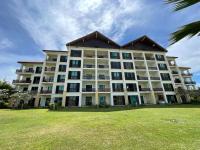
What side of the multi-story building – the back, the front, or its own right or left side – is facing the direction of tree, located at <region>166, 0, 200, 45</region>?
front

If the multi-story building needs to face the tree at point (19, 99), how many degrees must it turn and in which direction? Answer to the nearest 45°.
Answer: approximately 90° to its right

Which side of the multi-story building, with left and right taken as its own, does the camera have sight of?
front

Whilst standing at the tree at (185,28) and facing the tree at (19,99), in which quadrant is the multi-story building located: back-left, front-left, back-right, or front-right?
front-right

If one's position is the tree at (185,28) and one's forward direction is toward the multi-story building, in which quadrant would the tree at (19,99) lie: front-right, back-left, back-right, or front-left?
front-left
